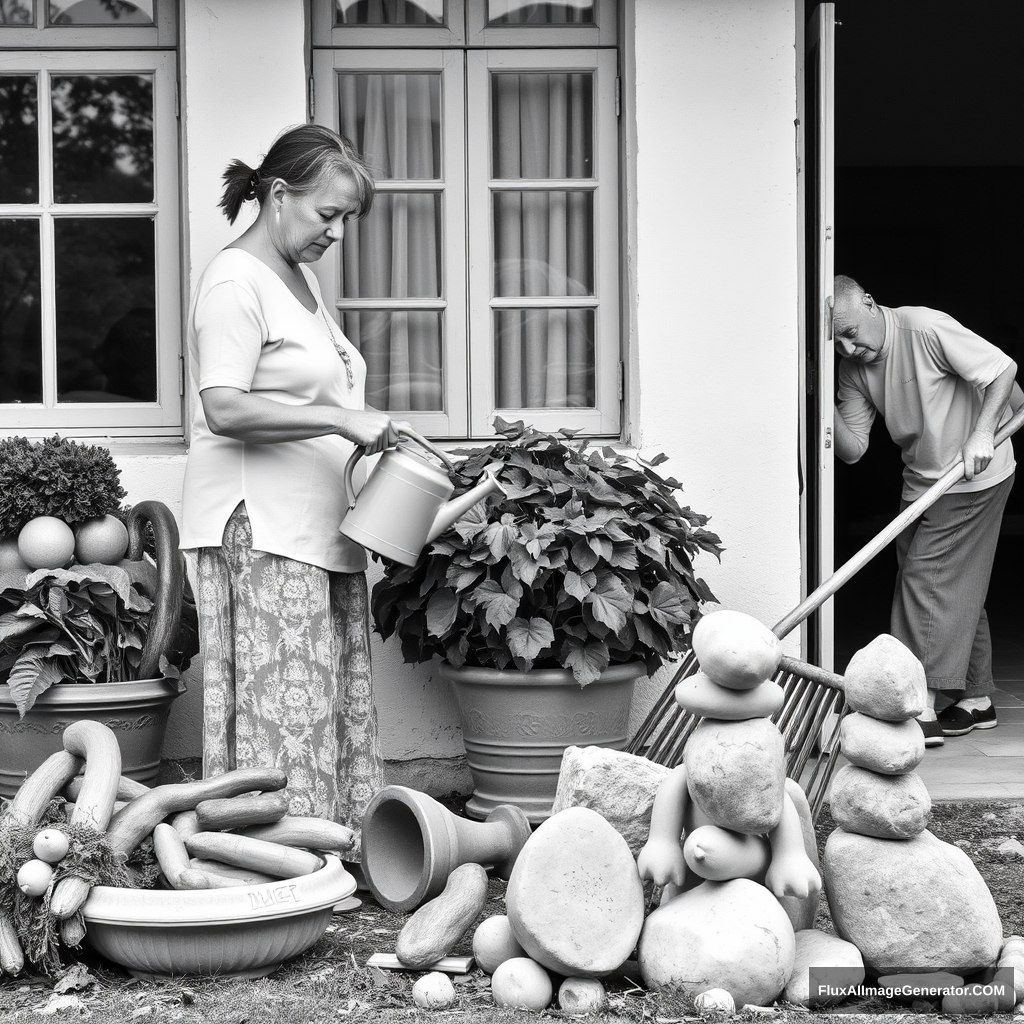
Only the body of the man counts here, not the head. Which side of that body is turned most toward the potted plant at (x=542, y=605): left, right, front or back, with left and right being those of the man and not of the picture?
front

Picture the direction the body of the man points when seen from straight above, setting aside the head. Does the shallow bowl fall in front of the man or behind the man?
in front

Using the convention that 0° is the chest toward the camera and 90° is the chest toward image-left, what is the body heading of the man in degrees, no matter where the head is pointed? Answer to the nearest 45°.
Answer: approximately 45°

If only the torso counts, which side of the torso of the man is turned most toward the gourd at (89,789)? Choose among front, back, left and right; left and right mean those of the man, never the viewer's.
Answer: front

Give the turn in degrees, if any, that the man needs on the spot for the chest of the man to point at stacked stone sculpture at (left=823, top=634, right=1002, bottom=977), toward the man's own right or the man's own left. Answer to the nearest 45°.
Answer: approximately 45° to the man's own left

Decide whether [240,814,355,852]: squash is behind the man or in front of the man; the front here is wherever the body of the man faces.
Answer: in front

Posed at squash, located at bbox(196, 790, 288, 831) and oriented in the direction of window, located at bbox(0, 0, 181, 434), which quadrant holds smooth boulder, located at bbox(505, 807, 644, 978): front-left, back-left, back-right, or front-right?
back-right

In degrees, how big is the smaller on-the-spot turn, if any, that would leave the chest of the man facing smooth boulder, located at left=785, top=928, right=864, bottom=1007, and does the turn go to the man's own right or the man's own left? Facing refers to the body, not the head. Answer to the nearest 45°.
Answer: approximately 45° to the man's own left

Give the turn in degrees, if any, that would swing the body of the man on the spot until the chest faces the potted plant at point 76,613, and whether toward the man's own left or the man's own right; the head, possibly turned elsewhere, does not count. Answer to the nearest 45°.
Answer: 0° — they already face it
